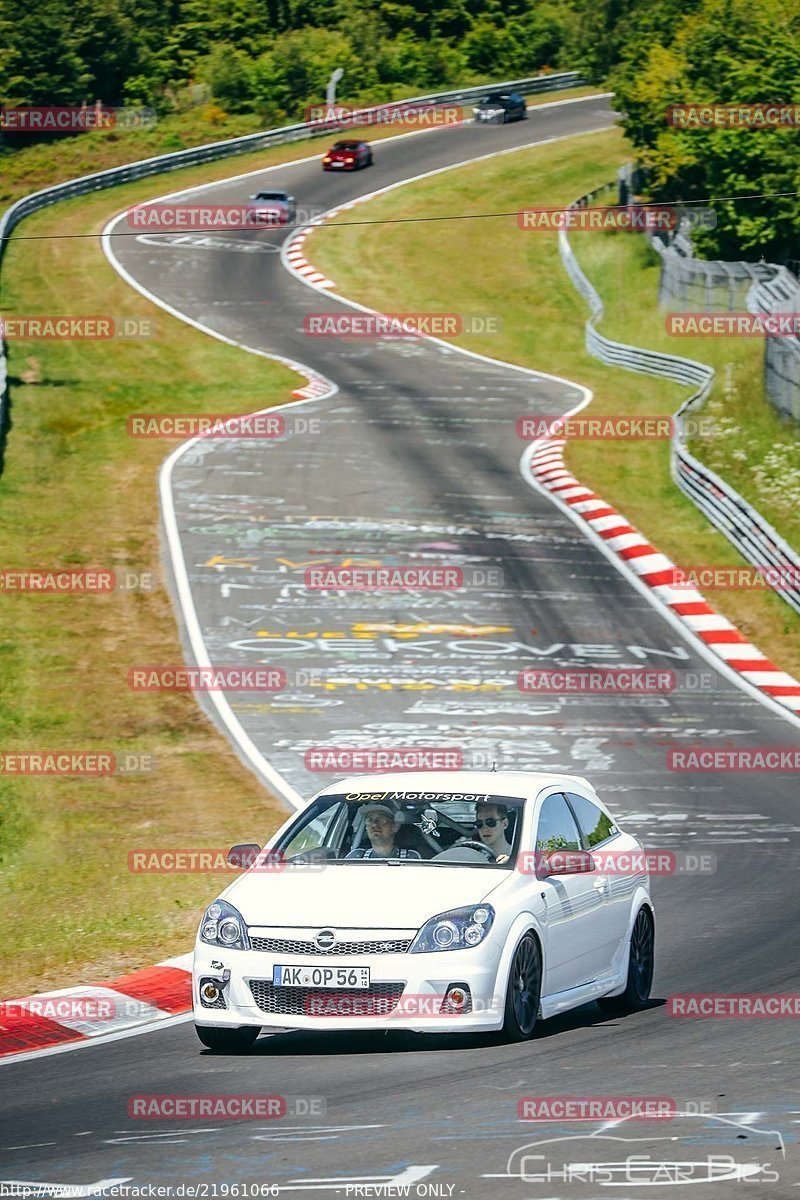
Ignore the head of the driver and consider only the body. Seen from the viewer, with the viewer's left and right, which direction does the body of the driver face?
facing the viewer and to the left of the viewer

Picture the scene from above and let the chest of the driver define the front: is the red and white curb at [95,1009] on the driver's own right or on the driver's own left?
on the driver's own right

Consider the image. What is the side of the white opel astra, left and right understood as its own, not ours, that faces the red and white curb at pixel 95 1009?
right

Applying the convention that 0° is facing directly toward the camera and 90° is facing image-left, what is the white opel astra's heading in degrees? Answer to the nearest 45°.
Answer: approximately 45°

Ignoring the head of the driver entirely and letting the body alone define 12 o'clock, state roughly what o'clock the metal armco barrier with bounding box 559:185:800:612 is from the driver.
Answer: The metal armco barrier is roughly at 5 o'clock from the driver.

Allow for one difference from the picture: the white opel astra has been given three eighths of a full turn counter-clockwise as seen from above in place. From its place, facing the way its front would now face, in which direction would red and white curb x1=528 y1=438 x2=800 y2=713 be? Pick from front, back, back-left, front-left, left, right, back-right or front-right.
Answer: left

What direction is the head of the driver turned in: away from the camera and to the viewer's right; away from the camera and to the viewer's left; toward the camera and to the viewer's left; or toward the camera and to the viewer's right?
toward the camera and to the viewer's left
